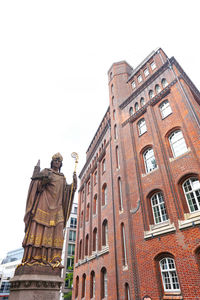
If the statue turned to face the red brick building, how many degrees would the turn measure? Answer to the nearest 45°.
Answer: approximately 135° to its left

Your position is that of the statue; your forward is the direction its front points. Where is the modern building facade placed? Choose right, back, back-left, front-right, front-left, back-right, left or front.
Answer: back

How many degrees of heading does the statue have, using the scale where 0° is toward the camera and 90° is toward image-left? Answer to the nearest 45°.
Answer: approximately 0°
